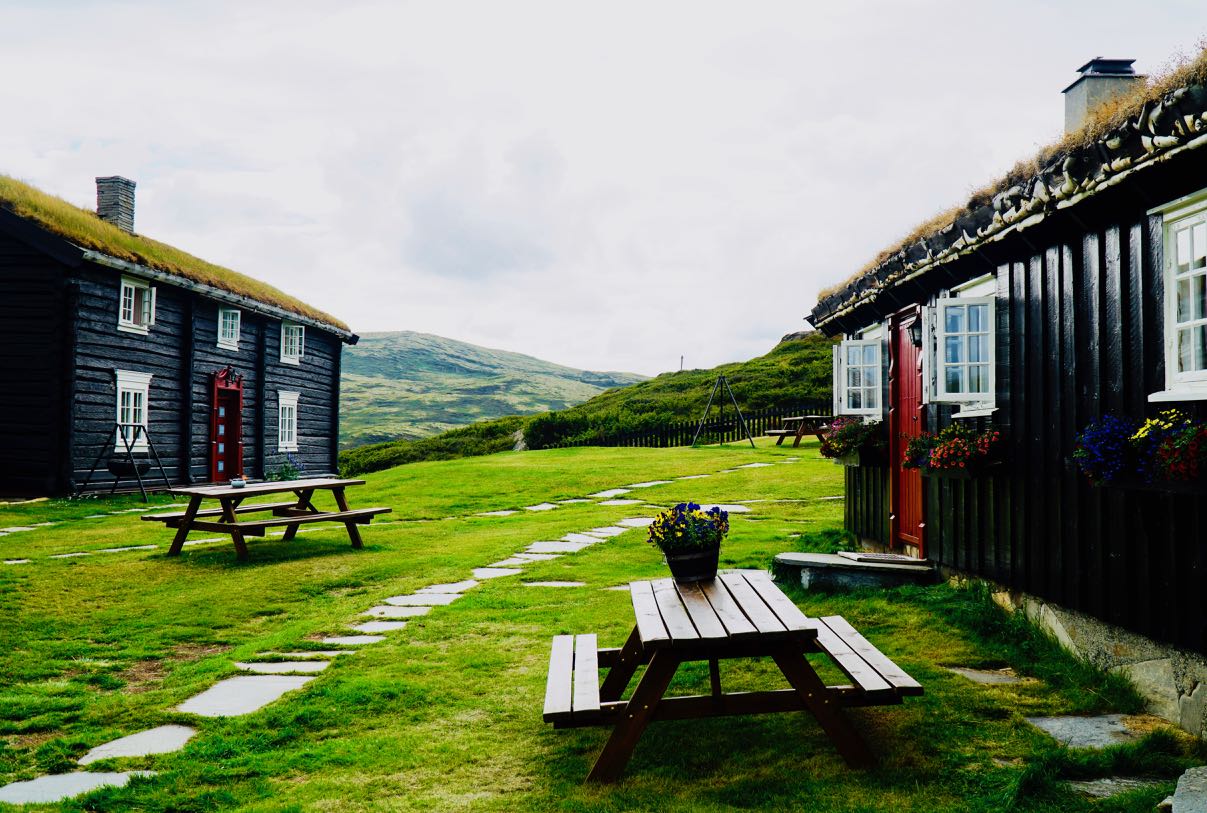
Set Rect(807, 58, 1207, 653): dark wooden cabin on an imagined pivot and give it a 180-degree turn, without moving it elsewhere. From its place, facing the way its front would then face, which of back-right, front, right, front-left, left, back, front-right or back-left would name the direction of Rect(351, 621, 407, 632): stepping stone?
back-left

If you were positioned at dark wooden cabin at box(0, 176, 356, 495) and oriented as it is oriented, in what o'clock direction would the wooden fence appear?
The wooden fence is roughly at 10 o'clock from the dark wooden cabin.

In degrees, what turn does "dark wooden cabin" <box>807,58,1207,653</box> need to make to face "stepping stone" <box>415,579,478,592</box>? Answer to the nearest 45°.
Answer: approximately 45° to its right

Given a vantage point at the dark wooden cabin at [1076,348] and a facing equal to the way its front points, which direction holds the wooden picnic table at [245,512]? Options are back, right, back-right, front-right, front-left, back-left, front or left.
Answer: front-right

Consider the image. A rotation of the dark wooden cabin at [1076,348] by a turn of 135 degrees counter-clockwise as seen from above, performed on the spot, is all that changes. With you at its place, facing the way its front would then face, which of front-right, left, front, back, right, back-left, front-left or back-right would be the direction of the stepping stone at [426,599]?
back

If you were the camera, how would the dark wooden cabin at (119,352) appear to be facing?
facing the viewer and to the right of the viewer

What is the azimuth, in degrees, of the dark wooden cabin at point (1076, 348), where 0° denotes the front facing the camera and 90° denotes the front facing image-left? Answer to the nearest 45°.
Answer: approximately 45°

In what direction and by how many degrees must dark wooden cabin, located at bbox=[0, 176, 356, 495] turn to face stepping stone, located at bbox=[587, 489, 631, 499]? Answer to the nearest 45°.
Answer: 0° — it already faces it

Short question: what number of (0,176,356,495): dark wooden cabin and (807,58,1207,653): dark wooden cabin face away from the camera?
0
